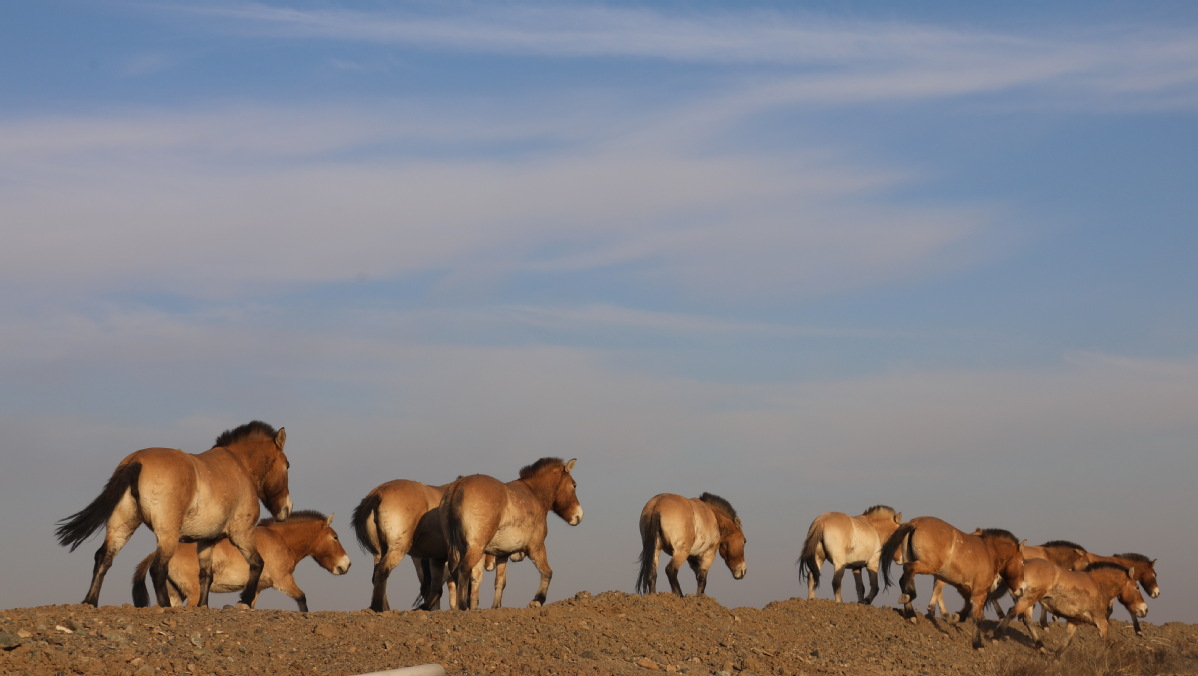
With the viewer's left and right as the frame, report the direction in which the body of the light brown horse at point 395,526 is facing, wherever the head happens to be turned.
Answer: facing away from the viewer and to the right of the viewer

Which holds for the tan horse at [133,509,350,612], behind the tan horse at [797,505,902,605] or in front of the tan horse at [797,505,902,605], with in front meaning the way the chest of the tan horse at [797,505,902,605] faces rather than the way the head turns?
behind

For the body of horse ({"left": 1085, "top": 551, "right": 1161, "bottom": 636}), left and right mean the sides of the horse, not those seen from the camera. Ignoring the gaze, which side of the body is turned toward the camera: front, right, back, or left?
right

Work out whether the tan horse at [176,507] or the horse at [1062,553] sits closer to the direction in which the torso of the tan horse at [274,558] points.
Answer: the horse

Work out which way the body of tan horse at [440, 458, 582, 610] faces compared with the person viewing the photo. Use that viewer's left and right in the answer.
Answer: facing away from the viewer and to the right of the viewer

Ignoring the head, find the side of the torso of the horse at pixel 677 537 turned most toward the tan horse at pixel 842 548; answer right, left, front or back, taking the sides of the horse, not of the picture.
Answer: front

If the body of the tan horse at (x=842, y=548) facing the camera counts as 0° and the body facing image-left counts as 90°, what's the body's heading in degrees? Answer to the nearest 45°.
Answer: approximately 225°

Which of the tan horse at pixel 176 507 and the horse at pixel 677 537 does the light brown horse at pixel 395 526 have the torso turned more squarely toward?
the horse

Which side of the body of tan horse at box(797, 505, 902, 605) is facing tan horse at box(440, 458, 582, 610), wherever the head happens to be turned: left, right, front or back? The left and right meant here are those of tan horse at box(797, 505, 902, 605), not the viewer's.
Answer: back

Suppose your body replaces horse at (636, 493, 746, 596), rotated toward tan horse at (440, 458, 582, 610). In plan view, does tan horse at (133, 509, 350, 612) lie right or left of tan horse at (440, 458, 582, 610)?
right

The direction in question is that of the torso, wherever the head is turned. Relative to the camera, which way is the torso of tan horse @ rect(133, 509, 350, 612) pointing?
to the viewer's right

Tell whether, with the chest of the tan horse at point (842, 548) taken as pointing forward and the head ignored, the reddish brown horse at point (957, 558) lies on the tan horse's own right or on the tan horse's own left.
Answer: on the tan horse's own right

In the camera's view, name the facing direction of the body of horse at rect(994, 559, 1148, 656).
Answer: to the viewer's right
